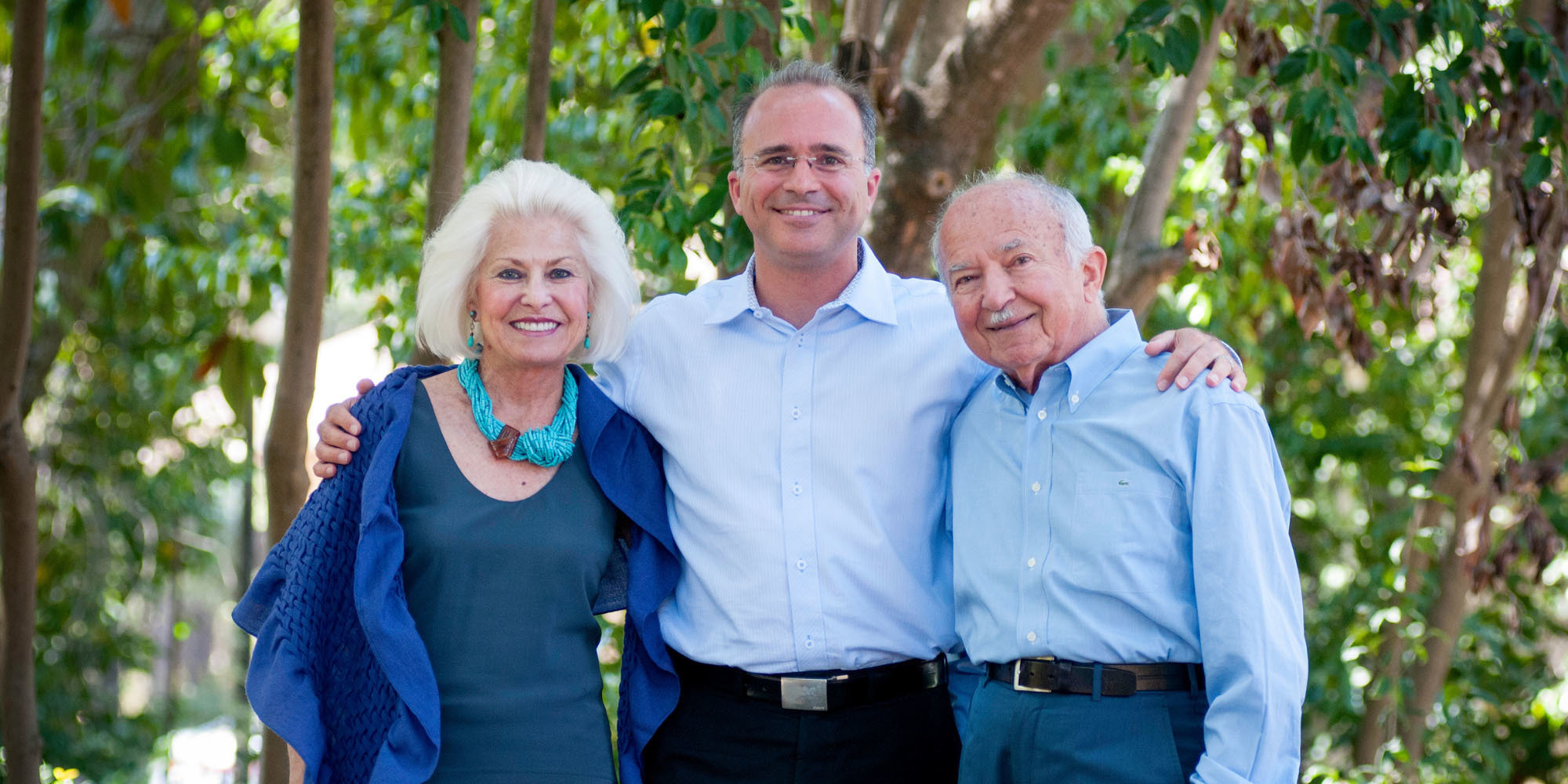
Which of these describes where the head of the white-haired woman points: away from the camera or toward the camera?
toward the camera

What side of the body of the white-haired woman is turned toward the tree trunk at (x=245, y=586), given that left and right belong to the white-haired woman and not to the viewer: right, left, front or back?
back

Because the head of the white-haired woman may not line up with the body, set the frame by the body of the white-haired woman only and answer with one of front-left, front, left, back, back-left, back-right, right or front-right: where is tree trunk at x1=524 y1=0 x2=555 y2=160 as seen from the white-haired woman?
back

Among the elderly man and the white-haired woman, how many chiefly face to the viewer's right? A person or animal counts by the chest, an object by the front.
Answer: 0

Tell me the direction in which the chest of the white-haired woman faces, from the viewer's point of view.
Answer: toward the camera

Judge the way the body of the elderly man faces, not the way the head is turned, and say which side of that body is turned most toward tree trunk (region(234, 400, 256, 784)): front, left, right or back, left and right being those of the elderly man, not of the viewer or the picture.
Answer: right

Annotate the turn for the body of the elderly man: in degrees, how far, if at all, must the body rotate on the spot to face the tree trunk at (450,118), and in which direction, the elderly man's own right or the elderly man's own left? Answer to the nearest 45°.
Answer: approximately 90° to the elderly man's own right

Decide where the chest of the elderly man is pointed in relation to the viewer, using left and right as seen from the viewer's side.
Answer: facing the viewer and to the left of the viewer

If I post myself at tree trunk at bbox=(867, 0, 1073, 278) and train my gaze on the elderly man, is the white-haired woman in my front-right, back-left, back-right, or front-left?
front-right

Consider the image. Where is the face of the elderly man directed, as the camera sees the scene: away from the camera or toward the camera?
toward the camera

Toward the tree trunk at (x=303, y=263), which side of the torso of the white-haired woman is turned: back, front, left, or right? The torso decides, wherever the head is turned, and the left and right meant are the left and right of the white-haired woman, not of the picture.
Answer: back

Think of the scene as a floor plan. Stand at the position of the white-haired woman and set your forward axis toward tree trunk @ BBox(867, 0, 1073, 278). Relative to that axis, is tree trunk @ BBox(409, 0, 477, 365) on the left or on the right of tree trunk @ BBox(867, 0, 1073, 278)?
left

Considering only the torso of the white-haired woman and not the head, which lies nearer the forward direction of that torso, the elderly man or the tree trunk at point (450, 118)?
the elderly man

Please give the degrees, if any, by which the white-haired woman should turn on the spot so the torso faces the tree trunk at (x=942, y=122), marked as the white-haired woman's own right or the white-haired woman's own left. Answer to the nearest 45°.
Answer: approximately 135° to the white-haired woman's own left

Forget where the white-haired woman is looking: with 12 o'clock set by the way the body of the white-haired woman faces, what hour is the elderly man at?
The elderly man is roughly at 10 o'clock from the white-haired woman.
